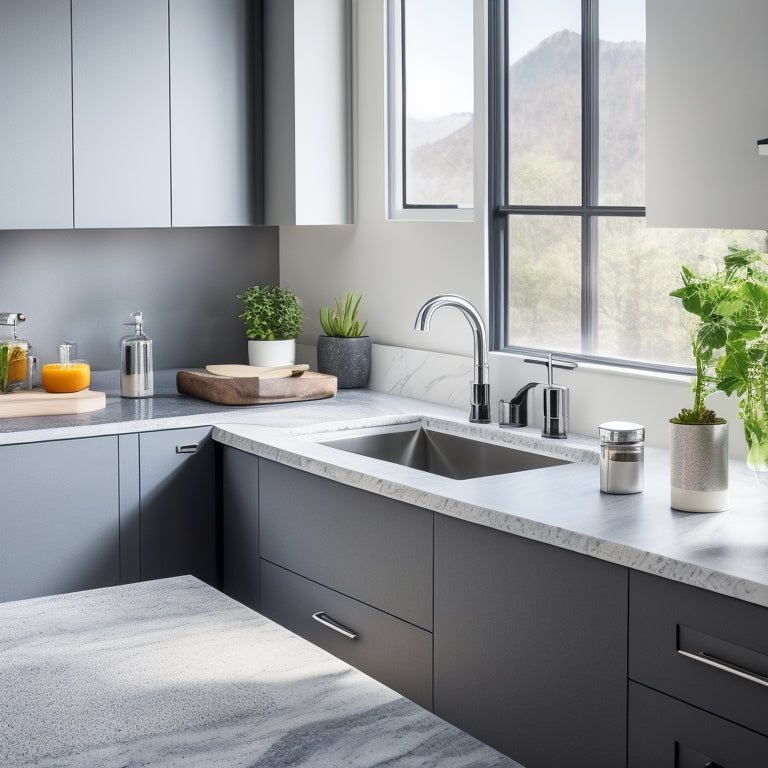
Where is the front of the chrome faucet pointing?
to the viewer's left

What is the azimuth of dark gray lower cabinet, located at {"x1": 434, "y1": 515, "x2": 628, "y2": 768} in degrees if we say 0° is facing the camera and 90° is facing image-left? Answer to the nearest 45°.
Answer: approximately 45°

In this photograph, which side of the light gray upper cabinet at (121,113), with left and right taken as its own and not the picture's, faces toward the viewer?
front

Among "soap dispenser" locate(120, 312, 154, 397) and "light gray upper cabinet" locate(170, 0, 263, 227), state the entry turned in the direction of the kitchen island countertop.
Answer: the light gray upper cabinet

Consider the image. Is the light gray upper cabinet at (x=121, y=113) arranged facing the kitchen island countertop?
yes

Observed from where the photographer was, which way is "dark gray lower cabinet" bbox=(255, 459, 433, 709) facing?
facing the viewer and to the left of the viewer

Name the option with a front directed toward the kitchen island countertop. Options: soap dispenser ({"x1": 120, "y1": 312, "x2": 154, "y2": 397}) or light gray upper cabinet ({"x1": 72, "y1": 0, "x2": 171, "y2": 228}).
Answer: the light gray upper cabinet
